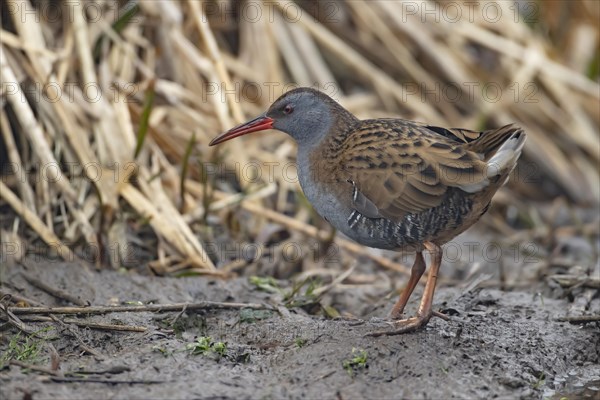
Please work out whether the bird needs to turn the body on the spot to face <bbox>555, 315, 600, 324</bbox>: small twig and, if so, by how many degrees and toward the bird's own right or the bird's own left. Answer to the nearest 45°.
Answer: approximately 180°

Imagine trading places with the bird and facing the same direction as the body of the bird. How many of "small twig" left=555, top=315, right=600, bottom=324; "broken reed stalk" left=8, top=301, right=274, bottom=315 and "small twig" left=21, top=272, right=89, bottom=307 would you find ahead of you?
2

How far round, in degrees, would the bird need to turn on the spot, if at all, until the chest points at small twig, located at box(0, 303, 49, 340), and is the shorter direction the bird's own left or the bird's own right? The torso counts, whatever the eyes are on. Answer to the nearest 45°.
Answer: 0° — it already faces it

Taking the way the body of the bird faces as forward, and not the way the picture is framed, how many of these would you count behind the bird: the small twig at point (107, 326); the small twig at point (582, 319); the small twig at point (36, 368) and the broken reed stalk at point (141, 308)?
1

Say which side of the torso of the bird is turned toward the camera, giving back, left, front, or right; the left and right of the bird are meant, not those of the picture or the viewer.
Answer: left

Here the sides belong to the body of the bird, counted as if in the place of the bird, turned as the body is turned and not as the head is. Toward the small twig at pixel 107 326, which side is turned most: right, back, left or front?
front

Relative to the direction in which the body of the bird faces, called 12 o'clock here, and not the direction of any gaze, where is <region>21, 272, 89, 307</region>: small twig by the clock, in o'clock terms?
The small twig is roughly at 12 o'clock from the bird.

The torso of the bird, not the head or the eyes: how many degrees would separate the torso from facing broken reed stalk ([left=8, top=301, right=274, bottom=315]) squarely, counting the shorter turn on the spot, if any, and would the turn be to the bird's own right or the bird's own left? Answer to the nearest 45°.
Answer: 0° — it already faces it

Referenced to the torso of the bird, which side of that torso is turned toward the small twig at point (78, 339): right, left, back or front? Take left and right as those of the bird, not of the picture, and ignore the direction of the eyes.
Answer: front

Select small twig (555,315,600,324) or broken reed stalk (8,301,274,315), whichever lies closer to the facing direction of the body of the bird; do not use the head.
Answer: the broken reed stalk

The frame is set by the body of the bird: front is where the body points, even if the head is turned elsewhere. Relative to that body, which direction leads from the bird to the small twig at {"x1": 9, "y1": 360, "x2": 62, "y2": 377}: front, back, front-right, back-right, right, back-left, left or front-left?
front-left

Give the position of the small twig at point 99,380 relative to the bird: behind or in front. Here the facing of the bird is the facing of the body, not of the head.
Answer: in front

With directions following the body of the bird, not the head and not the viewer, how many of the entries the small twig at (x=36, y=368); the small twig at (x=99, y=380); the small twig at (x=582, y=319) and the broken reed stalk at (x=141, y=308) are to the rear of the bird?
1
